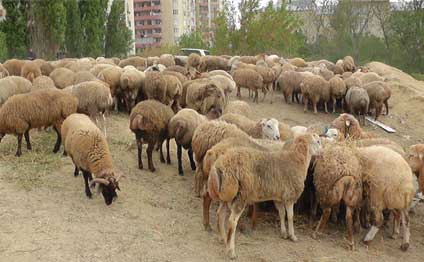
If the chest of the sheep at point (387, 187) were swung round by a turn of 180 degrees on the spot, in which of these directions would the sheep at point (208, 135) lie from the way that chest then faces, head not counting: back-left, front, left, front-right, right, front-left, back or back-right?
back-right

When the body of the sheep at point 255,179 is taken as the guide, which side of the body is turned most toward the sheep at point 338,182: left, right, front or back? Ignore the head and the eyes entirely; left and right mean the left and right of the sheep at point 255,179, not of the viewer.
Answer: front

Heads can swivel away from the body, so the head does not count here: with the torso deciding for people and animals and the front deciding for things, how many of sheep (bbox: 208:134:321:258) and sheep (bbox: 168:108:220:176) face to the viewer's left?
0

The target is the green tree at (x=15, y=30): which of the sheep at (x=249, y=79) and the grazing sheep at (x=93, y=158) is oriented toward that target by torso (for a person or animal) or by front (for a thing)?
the sheep

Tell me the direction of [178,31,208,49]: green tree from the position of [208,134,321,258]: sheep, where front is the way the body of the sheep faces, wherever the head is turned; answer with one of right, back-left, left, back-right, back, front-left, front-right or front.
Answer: front-left

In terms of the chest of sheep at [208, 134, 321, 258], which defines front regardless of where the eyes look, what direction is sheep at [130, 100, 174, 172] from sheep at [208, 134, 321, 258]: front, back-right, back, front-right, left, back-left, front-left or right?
left

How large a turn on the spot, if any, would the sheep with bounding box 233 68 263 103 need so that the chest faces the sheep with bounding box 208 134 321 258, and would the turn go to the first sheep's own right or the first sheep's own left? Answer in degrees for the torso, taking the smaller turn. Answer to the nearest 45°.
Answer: approximately 135° to the first sheep's own left

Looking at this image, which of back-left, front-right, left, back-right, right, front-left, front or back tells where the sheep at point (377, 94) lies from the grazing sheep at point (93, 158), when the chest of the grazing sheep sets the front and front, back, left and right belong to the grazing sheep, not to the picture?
left

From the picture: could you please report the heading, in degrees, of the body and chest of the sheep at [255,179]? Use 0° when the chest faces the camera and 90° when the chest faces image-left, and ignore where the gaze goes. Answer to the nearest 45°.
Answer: approximately 225°
